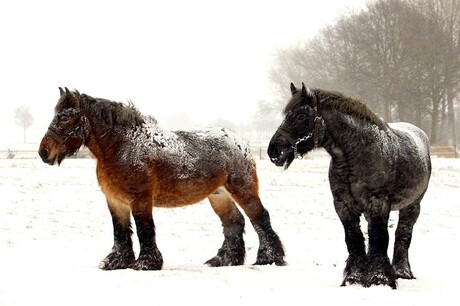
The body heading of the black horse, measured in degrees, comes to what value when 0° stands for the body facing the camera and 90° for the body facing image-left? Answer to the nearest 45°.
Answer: approximately 45°

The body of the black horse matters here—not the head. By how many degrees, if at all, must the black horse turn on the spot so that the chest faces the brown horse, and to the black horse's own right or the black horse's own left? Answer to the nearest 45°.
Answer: approximately 45° to the black horse's own right

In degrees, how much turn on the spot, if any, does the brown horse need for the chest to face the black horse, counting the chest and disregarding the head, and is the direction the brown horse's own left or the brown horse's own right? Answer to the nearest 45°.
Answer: approximately 135° to the brown horse's own left

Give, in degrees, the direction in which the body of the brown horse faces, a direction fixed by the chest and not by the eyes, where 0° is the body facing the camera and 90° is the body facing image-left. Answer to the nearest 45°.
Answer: approximately 90°
